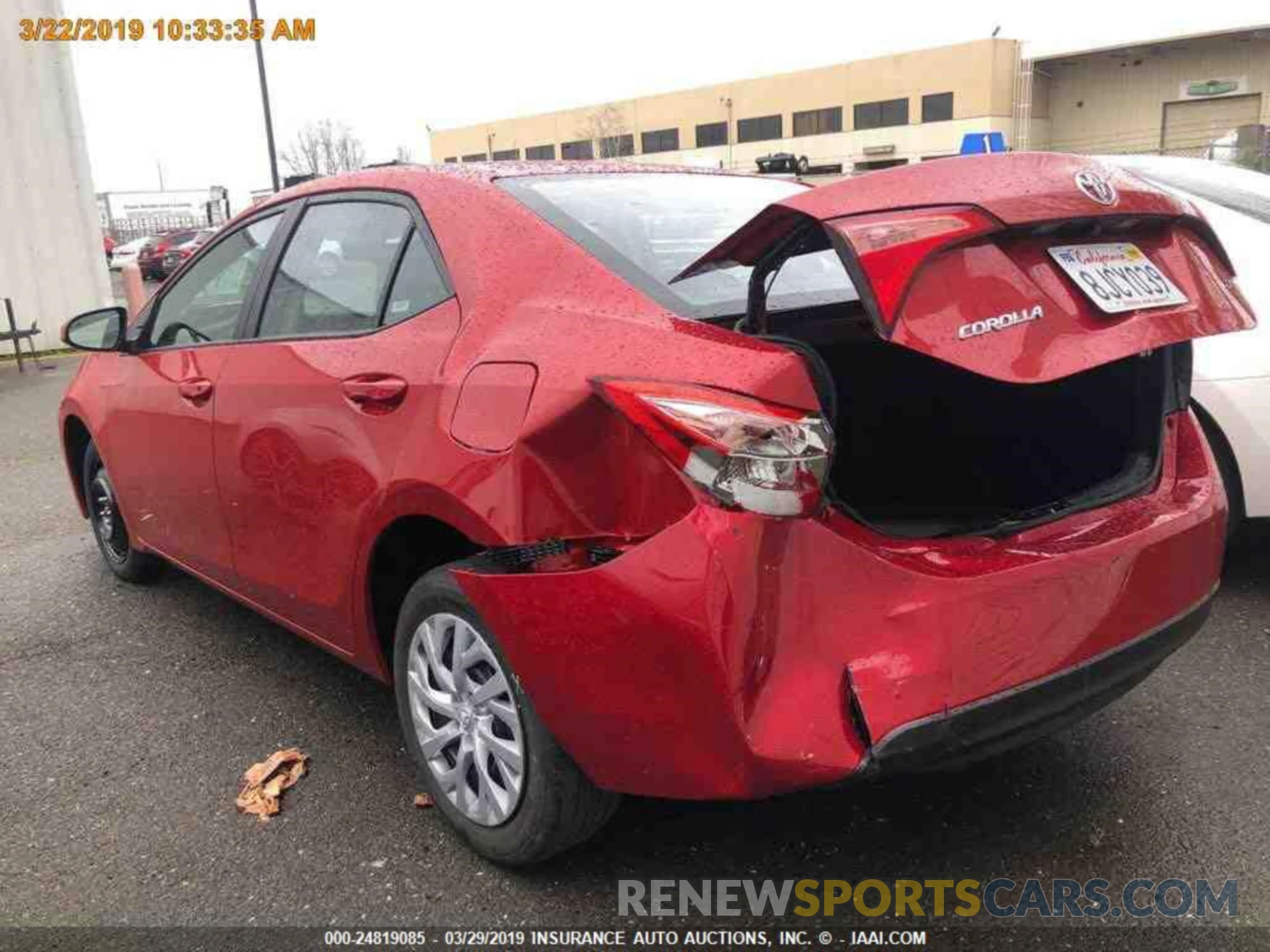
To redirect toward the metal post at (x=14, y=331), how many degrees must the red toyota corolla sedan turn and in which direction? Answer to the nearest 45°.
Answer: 0° — it already faces it

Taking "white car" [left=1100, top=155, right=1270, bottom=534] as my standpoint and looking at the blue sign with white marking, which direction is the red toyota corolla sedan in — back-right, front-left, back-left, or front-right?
back-left

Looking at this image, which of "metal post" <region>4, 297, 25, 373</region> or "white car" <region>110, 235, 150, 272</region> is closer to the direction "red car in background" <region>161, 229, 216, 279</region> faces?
the metal post

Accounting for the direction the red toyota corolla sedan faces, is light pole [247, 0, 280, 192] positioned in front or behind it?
in front

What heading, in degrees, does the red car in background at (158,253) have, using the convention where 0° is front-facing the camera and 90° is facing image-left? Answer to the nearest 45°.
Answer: approximately 45°

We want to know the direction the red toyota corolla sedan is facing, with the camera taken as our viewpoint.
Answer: facing away from the viewer and to the left of the viewer

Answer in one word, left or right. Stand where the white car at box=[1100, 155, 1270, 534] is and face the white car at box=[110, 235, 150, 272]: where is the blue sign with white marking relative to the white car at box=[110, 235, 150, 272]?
right

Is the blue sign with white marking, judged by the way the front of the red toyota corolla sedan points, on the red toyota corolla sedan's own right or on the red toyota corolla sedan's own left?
on the red toyota corolla sedan's own right
